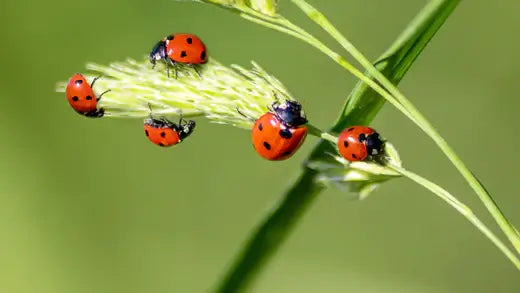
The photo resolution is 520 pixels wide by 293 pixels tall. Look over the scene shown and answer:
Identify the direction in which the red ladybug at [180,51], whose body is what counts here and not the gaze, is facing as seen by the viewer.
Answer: to the viewer's left
